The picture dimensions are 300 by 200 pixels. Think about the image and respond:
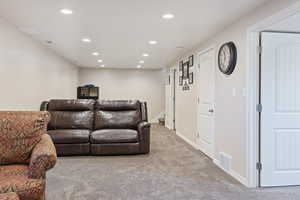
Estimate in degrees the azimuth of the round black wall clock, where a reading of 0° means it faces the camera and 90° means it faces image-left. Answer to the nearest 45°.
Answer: approximately 45°

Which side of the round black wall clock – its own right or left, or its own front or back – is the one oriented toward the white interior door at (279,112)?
left

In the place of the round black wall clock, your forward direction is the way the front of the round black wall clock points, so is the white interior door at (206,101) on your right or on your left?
on your right

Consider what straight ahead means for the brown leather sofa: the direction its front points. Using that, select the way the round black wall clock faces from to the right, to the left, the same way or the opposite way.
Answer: to the right

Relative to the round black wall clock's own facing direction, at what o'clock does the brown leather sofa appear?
The brown leather sofa is roughly at 2 o'clock from the round black wall clock.

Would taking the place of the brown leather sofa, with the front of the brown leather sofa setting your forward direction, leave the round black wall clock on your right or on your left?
on your left

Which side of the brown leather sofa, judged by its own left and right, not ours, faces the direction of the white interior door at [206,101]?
left

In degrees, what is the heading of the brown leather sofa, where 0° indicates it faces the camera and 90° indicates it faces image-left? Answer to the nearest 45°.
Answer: approximately 0°
